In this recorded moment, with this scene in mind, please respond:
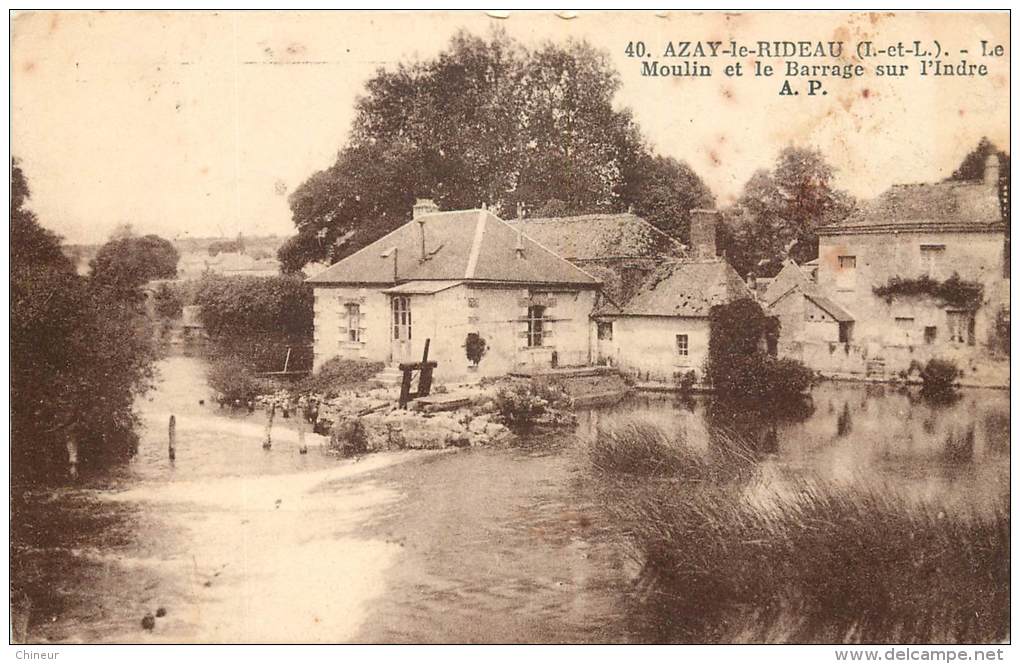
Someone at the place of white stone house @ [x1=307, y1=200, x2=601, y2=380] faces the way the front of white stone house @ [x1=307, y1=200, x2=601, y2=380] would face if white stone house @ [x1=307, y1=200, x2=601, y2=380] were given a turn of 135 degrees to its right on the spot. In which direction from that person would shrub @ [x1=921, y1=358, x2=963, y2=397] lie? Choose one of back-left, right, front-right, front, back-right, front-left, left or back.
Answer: right

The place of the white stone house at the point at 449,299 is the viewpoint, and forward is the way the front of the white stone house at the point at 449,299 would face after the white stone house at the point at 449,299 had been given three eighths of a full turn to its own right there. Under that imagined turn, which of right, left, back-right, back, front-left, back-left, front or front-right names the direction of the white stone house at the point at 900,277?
right

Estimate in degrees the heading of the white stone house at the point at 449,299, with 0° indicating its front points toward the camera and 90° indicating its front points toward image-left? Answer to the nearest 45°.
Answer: approximately 45°

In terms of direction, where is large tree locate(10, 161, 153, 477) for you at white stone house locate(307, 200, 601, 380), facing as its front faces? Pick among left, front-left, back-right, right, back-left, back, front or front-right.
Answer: front-right

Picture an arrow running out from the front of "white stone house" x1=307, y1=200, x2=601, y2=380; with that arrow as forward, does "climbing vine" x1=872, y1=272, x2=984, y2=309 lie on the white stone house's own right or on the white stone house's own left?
on the white stone house's own left

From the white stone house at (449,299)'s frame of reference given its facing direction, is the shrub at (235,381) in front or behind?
in front

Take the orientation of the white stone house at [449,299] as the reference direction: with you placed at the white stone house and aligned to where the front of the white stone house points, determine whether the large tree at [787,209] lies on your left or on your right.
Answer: on your left

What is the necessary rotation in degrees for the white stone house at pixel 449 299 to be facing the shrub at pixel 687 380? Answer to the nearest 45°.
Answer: approximately 135° to its left

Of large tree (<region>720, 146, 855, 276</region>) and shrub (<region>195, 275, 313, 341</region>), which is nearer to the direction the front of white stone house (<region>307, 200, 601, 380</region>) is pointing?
the shrub

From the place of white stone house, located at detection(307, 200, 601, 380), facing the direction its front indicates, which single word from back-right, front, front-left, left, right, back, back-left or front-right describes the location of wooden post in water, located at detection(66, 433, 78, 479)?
front-right

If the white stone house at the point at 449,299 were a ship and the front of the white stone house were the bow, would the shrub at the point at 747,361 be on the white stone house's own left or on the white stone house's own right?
on the white stone house's own left
